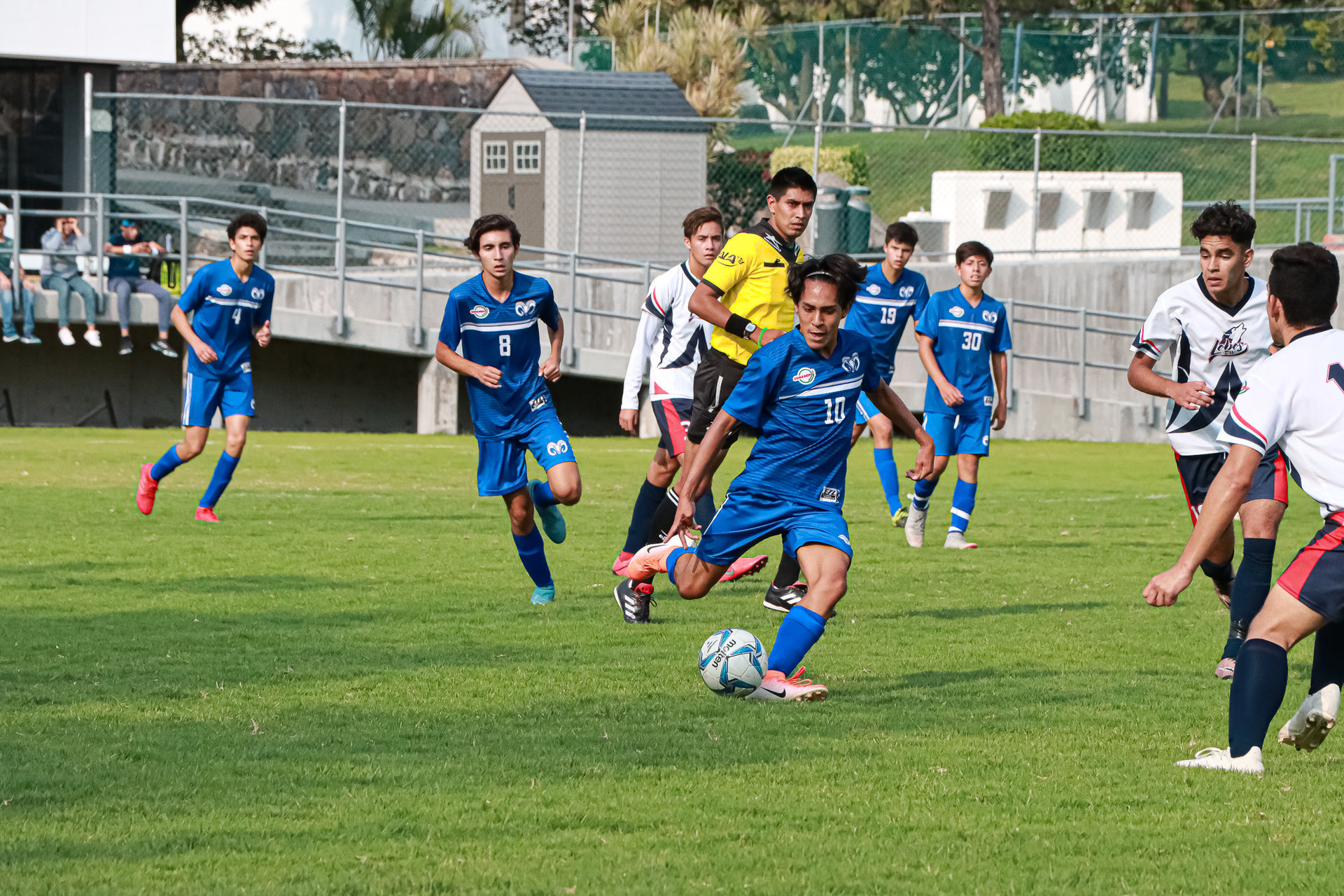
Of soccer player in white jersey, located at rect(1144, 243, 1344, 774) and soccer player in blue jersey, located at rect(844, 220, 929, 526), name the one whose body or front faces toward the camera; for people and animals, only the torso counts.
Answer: the soccer player in blue jersey

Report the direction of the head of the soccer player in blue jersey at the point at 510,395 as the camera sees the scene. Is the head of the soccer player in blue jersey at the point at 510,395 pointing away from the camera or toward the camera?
toward the camera

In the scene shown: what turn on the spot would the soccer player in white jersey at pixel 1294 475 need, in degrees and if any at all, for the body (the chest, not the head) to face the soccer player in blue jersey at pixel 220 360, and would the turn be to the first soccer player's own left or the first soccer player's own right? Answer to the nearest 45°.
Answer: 0° — they already face them

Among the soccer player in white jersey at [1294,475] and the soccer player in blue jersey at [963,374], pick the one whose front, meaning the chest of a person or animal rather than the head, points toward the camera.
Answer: the soccer player in blue jersey

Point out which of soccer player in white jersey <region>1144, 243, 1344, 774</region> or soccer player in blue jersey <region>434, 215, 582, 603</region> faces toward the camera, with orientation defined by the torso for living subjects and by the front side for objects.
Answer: the soccer player in blue jersey

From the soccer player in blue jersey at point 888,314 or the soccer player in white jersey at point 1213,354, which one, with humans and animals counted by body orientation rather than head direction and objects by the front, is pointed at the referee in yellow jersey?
the soccer player in blue jersey

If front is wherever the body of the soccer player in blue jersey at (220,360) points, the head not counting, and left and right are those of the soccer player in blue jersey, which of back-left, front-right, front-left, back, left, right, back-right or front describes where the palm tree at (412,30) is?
back-left

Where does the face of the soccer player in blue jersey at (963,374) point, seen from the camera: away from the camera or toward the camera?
toward the camera

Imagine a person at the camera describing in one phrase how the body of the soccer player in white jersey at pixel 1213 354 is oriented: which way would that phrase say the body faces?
toward the camera

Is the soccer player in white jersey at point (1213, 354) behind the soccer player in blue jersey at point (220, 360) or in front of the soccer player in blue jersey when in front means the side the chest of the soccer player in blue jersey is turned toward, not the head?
in front

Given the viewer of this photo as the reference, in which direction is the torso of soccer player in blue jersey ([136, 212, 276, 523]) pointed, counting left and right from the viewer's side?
facing the viewer and to the right of the viewer

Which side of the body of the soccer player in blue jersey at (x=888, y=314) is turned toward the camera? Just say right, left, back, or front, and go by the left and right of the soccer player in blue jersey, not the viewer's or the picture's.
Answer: front

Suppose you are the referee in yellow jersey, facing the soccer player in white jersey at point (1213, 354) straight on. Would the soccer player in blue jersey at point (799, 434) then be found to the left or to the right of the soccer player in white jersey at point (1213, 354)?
right

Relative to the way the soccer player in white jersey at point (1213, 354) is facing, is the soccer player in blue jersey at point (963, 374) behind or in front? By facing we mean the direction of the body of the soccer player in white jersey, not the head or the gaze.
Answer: behind

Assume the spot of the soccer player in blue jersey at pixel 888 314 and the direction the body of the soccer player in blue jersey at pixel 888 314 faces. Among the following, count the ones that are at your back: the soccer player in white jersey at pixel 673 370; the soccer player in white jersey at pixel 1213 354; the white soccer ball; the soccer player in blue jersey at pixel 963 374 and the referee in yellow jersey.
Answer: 0

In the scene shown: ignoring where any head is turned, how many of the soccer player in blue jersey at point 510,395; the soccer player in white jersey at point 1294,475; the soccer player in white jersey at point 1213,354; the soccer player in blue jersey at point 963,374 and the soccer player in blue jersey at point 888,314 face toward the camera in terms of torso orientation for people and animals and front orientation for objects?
4

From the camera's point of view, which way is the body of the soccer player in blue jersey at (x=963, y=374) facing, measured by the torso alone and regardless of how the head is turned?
toward the camera

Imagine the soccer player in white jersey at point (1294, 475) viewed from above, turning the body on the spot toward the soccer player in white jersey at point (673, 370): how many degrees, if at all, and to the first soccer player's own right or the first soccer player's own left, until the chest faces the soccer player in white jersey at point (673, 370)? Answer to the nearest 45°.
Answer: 0° — they already face them
